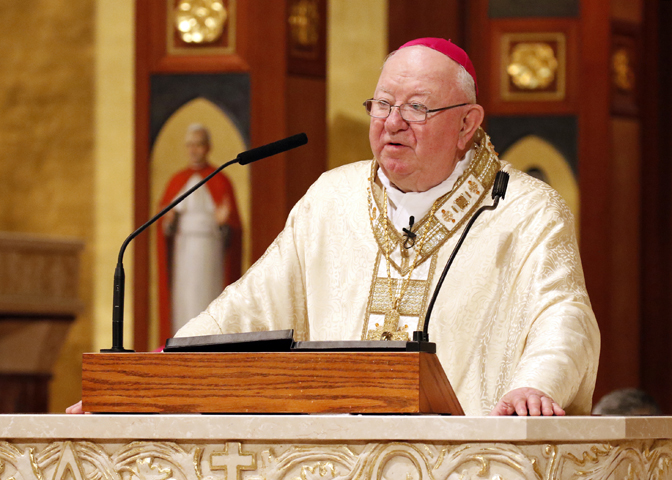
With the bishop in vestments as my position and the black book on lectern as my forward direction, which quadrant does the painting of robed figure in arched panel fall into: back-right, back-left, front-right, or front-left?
back-right

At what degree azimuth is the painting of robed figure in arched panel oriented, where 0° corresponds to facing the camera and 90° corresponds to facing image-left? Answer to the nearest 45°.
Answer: approximately 0°

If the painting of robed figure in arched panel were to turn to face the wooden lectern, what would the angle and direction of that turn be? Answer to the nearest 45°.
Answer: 0° — it already faces it

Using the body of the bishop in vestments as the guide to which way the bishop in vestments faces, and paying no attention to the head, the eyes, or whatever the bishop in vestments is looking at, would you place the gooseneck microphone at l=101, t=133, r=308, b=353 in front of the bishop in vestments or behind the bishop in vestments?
in front

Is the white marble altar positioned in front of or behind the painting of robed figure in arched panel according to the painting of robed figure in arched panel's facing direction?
in front

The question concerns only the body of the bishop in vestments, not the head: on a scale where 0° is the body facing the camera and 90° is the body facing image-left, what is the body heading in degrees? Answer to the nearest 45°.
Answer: approximately 45°

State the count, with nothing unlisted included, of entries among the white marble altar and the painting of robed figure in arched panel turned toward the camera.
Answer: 2

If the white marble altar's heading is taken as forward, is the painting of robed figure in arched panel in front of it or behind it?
behind

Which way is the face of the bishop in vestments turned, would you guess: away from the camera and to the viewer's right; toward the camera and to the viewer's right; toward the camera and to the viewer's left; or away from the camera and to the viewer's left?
toward the camera and to the viewer's left
